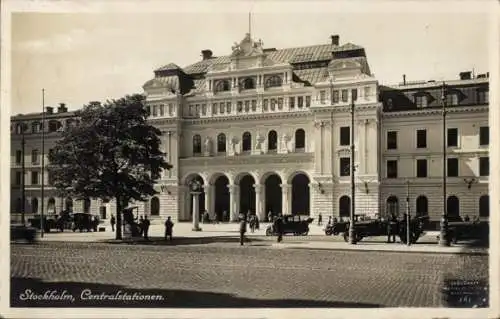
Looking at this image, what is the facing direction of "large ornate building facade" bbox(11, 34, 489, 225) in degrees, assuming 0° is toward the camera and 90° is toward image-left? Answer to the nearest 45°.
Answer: approximately 45°

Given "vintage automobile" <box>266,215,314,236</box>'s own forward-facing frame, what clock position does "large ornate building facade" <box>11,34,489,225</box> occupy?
The large ornate building facade is roughly at 3 o'clock from the vintage automobile.

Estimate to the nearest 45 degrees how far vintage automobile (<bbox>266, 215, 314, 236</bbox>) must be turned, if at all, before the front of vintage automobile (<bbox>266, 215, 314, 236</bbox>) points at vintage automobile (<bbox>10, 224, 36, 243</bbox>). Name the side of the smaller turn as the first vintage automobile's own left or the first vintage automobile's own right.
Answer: approximately 45° to the first vintage automobile's own left

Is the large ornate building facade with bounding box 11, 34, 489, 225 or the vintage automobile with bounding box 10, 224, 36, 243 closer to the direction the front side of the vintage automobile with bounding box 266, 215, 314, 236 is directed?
the vintage automobile

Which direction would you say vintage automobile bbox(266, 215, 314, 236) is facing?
to the viewer's left

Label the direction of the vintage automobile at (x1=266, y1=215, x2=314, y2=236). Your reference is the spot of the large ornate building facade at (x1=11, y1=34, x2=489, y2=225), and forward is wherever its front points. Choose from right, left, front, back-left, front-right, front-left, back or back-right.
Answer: front-left

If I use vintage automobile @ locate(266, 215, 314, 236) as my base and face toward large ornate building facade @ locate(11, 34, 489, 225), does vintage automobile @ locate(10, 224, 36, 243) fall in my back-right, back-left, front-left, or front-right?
back-left
